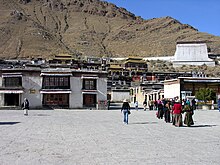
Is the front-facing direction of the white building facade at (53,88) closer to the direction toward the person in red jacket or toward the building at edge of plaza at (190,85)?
the person in red jacket

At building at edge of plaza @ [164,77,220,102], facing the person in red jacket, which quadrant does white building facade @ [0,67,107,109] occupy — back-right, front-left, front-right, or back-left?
front-right

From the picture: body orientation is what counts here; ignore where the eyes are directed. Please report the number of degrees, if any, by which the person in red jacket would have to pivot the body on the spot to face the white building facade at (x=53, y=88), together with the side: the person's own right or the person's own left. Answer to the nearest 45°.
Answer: approximately 45° to the person's own left

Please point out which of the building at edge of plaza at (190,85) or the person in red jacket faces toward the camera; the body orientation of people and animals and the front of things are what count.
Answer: the building at edge of plaza

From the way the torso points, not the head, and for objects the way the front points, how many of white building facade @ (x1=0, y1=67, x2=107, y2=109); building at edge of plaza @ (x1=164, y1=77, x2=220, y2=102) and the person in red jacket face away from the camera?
1

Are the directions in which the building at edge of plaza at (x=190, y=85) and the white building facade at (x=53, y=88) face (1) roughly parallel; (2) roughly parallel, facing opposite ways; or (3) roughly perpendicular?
roughly parallel

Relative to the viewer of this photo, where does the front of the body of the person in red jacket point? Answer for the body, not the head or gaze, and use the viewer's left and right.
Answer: facing away from the viewer

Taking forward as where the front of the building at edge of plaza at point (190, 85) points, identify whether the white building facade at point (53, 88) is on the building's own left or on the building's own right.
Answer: on the building's own right

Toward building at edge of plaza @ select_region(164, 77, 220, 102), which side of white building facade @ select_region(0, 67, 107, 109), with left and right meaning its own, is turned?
left

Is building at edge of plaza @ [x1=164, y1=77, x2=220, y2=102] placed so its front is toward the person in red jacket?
yes

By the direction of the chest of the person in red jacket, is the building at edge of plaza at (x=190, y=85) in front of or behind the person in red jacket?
in front

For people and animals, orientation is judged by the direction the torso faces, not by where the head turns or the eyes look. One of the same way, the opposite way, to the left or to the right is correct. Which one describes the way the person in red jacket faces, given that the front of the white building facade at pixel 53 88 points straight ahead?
the opposite way

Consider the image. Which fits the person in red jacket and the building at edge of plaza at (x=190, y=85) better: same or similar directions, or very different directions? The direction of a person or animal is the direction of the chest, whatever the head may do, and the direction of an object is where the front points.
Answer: very different directions

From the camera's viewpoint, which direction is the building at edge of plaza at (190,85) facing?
toward the camera

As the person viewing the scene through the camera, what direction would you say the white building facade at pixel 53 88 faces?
facing the viewer
